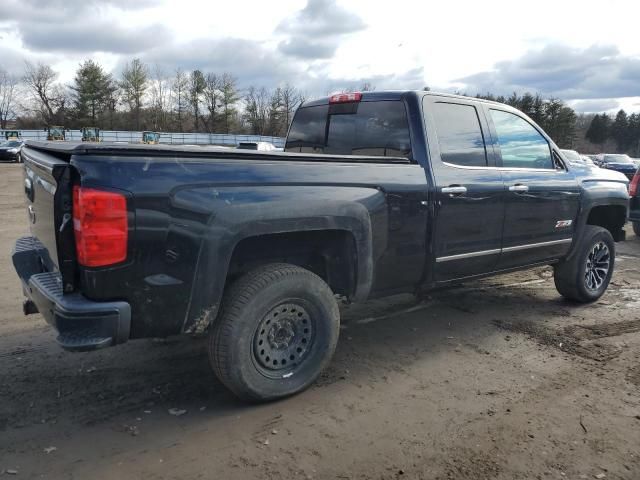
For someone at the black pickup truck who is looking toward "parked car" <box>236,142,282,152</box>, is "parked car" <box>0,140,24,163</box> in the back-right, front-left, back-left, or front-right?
front-left

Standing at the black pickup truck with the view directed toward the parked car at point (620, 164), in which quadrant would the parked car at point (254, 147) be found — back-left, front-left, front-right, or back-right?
front-left

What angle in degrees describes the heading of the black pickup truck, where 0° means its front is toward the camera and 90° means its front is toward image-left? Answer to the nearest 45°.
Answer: approximately 225°

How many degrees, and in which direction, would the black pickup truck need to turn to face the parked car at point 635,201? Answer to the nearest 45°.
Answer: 0° — it already faces it

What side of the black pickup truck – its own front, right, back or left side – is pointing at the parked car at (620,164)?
front

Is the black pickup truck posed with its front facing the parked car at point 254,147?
no

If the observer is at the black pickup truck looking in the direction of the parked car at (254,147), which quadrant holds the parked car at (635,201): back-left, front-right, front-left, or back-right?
front-right

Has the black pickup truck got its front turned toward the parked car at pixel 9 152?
no
